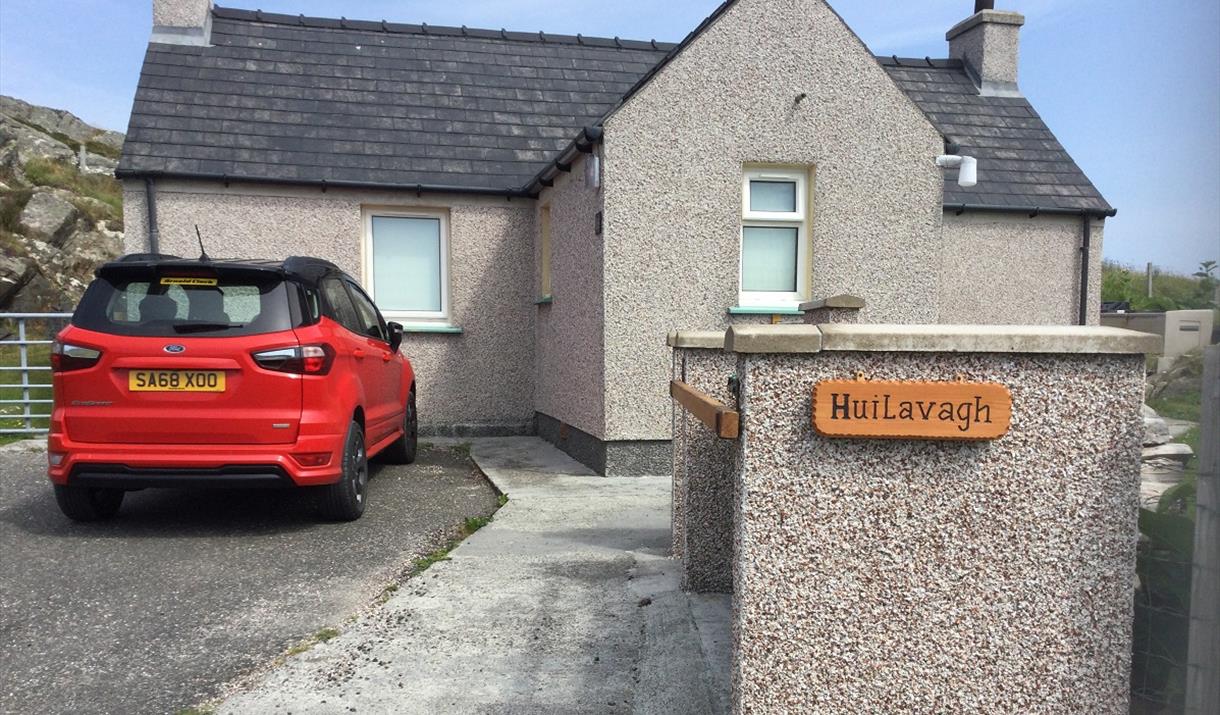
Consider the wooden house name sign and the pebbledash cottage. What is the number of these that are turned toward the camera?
2

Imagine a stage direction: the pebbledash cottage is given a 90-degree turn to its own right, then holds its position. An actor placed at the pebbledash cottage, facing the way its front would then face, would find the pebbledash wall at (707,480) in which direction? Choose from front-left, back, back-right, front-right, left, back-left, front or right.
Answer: left

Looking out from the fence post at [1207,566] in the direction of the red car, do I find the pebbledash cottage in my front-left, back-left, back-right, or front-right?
front-right

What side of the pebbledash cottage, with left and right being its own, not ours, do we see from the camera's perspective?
front

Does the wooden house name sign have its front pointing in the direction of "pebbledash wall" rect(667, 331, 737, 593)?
no

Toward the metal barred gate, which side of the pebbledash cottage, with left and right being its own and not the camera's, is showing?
right

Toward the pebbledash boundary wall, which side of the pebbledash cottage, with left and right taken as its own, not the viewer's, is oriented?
front

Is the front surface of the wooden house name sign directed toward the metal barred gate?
no

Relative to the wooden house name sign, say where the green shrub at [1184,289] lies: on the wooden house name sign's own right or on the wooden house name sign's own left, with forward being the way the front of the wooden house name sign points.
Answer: on the wooden house name sign's own left

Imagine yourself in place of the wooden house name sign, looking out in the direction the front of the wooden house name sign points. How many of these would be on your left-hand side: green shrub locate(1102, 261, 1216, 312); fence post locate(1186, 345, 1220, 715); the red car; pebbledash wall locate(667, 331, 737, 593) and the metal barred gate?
2

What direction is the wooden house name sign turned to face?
toward the camera

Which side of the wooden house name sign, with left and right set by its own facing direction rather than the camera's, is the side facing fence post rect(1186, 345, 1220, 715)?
left

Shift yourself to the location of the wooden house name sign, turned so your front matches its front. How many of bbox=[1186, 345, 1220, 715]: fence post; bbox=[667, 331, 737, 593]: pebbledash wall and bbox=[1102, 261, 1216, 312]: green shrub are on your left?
2

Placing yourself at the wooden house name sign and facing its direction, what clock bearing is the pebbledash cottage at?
The pebbledash cottage is roughly at 5 o'clock from the wooden house name sign.

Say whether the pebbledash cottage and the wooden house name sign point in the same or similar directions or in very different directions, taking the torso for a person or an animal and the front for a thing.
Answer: same or similar directions
